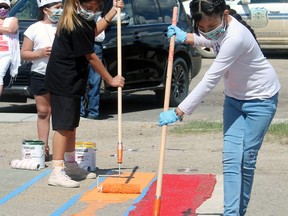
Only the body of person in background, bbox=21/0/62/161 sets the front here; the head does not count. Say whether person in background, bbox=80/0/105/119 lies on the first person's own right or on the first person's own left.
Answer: on the first person's own left

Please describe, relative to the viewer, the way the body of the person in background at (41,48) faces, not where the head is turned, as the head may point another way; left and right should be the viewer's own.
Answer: facing the viewer and to the right of the viewer

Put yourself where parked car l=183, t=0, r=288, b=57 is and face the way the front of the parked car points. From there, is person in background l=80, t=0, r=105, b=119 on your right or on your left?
on your left

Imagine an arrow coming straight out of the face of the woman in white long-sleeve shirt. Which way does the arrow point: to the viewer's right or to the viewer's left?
to the viewer's left

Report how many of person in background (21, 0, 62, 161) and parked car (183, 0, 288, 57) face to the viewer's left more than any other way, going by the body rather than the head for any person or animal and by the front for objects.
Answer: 1

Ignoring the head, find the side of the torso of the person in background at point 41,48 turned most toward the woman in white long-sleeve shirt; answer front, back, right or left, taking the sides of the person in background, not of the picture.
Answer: front
